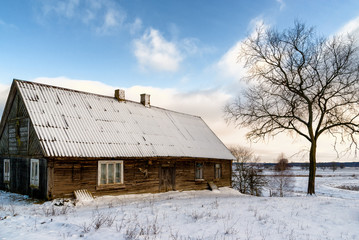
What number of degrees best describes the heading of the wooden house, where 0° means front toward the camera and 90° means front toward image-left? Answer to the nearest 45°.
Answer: approximately 315°
